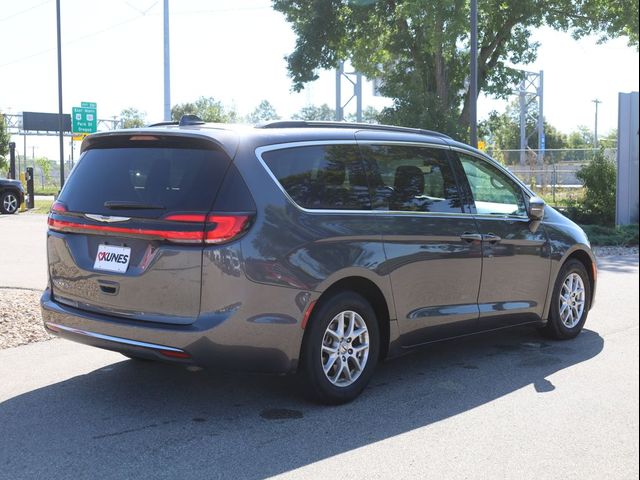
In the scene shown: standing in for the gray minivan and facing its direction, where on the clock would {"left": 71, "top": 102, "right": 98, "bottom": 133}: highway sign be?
The highway sign is roughly at 10 o'clock from the gray minivan.

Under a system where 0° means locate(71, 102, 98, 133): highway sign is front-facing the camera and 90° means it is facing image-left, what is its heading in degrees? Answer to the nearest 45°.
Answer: approximately 0°

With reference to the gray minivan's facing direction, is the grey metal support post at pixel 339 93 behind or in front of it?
in front

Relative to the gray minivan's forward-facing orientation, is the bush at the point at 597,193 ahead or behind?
ahead

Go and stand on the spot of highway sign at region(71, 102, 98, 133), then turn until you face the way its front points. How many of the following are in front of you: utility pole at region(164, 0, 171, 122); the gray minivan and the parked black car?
3

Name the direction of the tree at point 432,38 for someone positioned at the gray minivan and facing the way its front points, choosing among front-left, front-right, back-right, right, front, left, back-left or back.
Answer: front-left

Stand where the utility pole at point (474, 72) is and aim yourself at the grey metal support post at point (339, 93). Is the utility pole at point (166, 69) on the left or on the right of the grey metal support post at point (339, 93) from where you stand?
left

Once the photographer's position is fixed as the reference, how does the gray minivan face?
facing away from the viewer and to the right of the viewer

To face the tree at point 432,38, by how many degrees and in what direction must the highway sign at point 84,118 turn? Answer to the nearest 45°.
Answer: approximately 45° to its left

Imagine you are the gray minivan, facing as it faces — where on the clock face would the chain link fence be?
The chain link fence is roughly at 11 o'clock from the gray minivan.

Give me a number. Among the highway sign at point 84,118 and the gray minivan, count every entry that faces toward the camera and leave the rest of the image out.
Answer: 1
